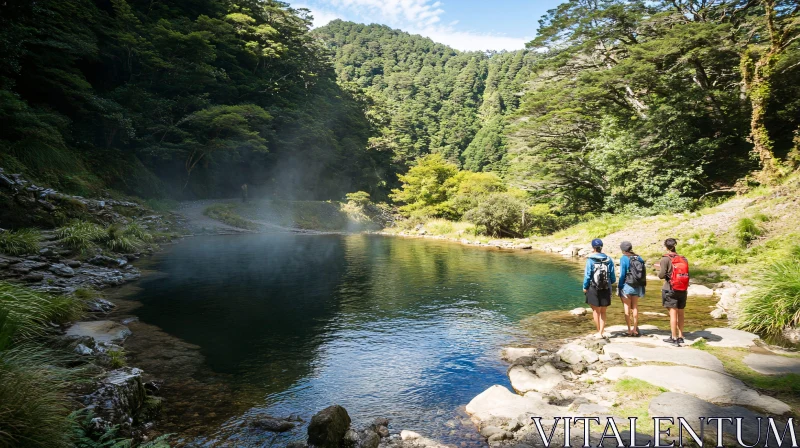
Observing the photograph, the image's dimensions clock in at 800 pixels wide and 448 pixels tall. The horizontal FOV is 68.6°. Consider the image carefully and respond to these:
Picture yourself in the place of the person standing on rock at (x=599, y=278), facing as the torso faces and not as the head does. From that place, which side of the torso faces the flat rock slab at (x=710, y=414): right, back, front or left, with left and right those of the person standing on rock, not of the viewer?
back

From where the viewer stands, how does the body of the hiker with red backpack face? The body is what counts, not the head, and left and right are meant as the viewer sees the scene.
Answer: facing away from the viewer and to the left of the viewer

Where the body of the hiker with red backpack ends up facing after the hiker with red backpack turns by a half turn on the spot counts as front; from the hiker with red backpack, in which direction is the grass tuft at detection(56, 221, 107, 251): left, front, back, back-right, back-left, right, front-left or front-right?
back-right

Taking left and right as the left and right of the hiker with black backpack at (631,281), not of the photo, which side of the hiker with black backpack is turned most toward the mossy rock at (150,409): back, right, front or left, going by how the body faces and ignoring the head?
left

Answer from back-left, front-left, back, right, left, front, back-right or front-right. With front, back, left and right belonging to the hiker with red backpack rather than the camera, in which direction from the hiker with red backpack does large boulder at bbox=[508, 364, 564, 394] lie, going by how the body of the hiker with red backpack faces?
left

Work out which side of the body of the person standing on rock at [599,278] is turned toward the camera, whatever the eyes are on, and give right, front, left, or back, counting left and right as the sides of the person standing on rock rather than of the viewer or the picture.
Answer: back

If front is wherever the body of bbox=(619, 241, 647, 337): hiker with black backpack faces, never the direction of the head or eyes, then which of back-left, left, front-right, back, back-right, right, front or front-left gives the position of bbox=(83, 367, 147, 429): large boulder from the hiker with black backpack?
left

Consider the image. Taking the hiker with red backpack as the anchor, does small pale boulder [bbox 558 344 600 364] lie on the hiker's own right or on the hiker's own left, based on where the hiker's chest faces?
on the hiker's own left

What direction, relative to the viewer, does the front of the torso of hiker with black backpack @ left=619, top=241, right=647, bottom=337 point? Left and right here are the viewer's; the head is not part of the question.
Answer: facing away from the viewer and to the left of the viewer

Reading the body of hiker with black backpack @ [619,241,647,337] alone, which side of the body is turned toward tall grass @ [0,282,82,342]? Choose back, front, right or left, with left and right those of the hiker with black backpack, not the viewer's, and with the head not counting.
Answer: left

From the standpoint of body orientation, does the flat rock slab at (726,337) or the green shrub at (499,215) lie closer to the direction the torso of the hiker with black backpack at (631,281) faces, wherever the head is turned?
the green shrub
